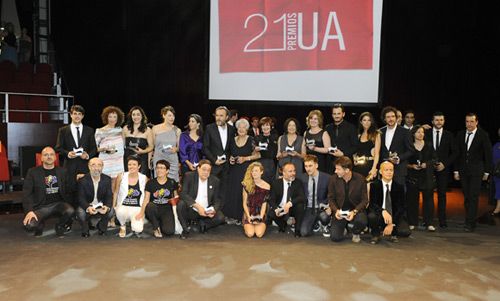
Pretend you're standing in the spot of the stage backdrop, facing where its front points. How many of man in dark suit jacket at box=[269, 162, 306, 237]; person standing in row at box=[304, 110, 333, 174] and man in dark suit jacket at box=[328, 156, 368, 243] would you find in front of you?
3

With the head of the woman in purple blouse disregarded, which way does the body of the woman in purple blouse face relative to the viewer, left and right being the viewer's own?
facing the viewer and to the left of the viewer

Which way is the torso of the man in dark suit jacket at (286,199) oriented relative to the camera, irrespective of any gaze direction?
toward the camera

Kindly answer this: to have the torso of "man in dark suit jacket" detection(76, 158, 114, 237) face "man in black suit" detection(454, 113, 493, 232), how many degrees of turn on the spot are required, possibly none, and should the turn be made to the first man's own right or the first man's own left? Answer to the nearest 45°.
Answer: approximately 90° to the first man's own left

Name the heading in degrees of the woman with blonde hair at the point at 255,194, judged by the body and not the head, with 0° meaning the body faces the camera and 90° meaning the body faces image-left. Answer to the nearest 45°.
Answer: approximately 0°

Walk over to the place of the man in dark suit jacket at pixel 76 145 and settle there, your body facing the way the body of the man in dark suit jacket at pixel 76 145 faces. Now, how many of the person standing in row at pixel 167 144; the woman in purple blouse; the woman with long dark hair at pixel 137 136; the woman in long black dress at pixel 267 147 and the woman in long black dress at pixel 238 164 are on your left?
5

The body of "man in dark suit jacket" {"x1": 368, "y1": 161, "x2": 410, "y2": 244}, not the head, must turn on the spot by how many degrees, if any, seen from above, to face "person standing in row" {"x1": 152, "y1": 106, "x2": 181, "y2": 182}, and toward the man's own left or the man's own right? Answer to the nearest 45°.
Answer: approximately 90° to the man's own right

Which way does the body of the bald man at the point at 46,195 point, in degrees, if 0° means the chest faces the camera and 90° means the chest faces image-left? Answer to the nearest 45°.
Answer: approximately 0°

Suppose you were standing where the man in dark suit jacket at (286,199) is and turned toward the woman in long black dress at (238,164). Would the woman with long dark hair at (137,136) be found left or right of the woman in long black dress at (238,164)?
left

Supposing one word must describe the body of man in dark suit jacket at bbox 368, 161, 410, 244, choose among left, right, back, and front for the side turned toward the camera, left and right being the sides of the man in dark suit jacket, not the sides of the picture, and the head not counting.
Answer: front

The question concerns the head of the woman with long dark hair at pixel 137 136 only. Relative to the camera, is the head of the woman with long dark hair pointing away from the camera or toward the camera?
toward the camera

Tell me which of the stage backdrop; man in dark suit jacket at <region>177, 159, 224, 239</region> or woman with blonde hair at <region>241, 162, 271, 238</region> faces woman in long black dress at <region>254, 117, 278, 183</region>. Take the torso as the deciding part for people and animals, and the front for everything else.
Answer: the stage backdrop

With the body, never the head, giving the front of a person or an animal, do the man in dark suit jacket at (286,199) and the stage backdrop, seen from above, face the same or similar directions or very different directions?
same or similar directions

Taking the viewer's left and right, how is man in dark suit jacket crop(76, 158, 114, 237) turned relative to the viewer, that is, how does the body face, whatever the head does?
facing the viewer

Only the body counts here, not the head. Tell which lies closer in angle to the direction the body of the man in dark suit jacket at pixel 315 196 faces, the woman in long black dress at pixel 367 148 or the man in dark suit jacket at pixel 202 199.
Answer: the man in dark suit jacket

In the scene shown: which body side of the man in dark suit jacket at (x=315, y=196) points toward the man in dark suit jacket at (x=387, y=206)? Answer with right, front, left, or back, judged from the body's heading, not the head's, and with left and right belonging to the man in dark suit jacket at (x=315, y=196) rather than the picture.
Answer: left
